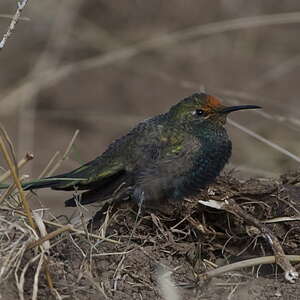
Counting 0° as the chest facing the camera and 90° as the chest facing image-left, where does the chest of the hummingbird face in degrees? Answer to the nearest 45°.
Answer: approximately 270°

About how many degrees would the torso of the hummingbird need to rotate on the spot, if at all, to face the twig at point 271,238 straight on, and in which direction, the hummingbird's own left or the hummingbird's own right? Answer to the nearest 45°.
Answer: approximately 45° to the hummingbird's own right

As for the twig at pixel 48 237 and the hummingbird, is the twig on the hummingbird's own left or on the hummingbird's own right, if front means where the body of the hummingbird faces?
on the hummingbird's own right

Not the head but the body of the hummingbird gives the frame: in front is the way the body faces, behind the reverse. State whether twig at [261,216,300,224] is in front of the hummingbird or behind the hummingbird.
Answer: in front

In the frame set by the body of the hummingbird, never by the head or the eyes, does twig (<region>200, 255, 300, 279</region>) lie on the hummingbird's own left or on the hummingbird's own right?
on the hummingbird's own right
